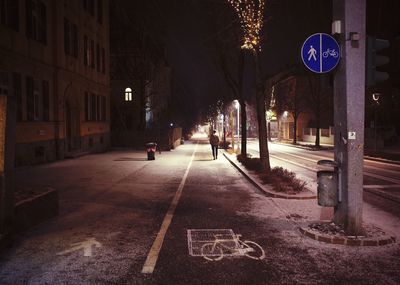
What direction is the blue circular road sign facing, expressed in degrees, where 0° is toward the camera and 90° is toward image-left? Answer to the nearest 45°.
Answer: approximately 0°

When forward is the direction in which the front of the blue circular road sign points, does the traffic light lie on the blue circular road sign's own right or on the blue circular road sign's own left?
on the blue circular road sign's own left
